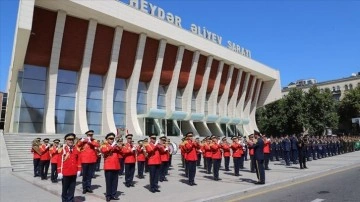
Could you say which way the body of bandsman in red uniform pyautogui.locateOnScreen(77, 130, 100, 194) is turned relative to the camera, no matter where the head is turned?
toward the camera

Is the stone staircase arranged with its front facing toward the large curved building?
no

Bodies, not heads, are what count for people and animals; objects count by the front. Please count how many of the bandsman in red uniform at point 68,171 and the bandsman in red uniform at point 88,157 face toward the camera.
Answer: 2

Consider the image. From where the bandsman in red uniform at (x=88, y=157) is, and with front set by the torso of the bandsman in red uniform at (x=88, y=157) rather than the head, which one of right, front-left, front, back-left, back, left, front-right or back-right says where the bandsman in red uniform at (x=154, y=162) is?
left

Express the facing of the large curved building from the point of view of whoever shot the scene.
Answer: facing the viewer and to the right of the viewer

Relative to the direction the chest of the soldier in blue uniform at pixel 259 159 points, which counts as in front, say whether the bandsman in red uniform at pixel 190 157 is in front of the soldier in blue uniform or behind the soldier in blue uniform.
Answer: in front

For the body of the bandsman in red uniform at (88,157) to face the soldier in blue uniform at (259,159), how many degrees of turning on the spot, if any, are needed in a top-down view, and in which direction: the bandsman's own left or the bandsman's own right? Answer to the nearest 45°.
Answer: approximately 90° to the bandsman's own left

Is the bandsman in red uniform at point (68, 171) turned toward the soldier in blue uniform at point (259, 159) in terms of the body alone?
no

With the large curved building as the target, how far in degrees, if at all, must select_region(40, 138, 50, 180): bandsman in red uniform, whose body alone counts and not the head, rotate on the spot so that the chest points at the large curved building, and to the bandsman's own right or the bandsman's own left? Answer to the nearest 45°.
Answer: approximately 135° to the bandsman's own left

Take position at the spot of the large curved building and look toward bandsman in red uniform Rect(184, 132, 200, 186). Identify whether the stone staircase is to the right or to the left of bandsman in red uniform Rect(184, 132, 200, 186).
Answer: right

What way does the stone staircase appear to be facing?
toward the camera
